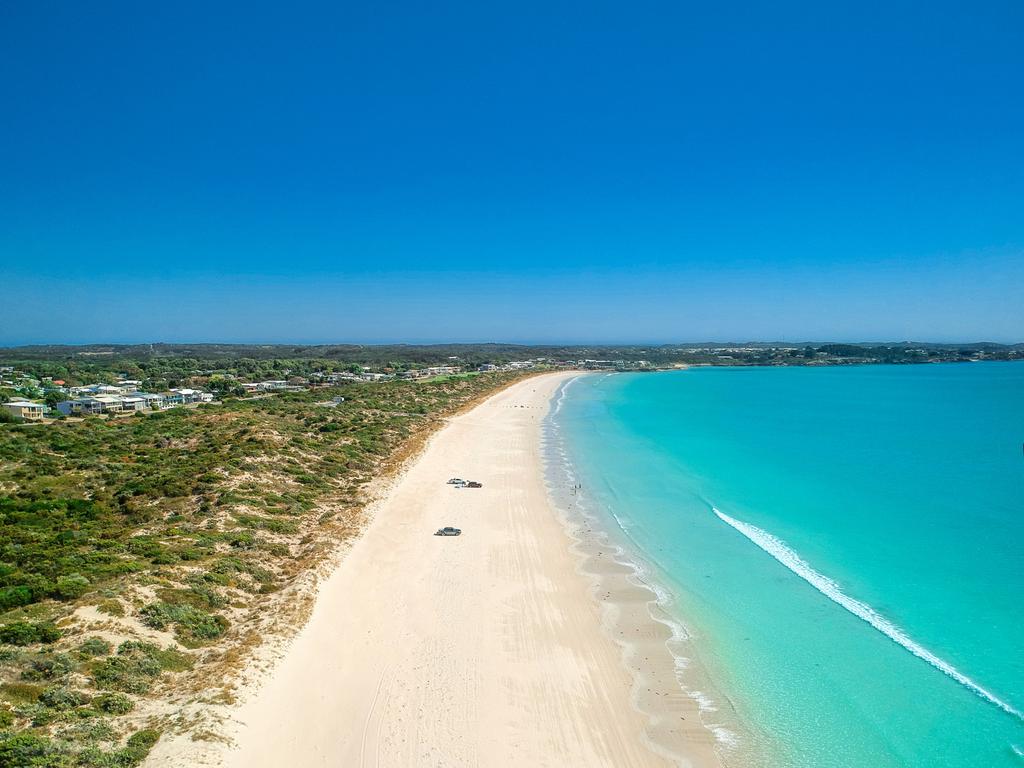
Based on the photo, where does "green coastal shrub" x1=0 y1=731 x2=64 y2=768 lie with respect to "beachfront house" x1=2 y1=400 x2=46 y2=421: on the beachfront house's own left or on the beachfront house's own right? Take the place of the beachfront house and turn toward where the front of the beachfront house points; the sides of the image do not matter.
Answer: on the beachfront house's own right

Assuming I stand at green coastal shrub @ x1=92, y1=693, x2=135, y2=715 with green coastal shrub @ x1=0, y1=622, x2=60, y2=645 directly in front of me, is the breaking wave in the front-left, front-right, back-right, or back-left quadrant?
back-right

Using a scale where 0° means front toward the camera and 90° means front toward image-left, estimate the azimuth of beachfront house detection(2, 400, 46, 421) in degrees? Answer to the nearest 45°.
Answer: approximately 315°

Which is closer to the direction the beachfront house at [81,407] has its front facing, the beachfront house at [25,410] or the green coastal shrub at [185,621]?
the green coastal shrub

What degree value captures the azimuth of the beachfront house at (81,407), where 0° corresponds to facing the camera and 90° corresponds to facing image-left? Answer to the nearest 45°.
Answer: approximately 315°

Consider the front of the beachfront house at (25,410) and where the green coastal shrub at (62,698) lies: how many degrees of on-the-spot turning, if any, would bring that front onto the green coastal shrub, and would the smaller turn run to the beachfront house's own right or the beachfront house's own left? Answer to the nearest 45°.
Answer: approximately 45° to the beachfront house's own right

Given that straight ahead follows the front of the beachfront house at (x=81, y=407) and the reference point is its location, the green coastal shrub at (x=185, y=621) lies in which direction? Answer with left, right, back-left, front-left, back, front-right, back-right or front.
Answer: front-right

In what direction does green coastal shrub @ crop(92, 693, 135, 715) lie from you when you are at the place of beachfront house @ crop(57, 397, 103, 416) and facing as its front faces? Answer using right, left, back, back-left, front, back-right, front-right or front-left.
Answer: front-right
